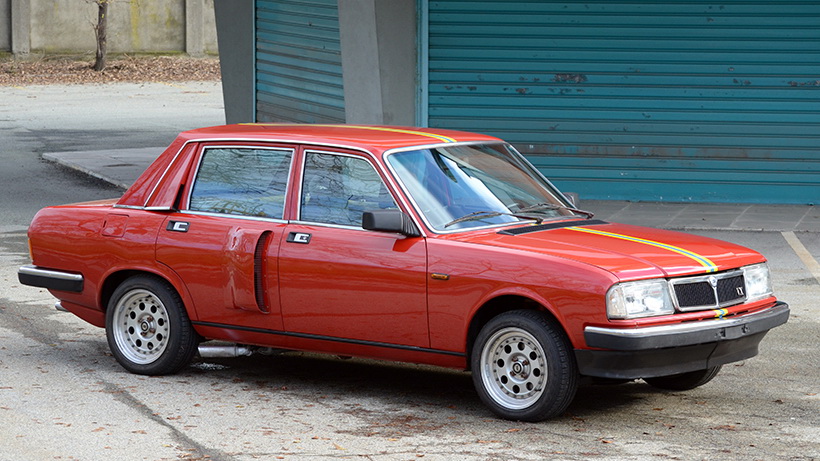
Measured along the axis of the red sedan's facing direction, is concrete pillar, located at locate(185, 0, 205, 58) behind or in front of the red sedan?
behind

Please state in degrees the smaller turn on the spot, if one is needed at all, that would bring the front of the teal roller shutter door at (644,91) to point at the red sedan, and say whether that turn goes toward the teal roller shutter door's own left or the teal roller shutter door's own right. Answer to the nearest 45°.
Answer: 0° — it already faces it

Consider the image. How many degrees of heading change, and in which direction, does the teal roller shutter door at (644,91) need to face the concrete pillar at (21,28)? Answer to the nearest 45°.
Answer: approximately 135° to its right

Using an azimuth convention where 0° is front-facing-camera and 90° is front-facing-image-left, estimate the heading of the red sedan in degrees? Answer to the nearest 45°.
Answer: approximately 315°

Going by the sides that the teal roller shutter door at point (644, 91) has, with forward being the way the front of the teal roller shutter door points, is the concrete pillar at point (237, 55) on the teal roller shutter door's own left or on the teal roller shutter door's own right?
on the teal roller shutter door's own right

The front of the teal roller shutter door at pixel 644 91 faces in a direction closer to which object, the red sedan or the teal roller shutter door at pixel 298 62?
the red sedan

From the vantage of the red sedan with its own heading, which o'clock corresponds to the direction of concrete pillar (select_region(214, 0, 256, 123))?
The concrete pillar is roughly at 7 o'clock from the red sedan.

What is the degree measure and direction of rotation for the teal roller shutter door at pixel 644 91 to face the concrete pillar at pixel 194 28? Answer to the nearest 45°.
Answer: approximately 135° to its right

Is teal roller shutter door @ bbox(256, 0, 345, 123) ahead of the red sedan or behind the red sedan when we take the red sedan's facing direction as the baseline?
behind
